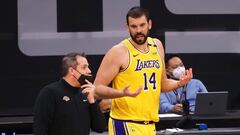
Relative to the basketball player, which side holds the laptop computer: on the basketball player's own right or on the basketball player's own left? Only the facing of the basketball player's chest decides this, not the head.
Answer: on the basketball player's own left

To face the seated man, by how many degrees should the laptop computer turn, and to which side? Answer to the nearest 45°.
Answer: approximately 45° to its left

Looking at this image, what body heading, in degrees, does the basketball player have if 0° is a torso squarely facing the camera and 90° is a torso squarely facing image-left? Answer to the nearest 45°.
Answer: approximately 315°

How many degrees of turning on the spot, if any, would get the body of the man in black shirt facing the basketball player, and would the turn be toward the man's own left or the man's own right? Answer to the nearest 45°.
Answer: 0° — they already face them

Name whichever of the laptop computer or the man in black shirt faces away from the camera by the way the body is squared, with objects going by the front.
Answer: the laptop computer

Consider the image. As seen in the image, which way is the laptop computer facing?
away from the camera

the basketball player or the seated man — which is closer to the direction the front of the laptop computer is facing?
the seated man

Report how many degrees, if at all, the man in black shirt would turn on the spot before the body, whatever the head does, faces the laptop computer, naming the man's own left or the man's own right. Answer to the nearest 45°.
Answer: approximately 90° to the man's own left

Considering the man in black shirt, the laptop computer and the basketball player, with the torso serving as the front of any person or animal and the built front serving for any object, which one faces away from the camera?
the laptop computer
